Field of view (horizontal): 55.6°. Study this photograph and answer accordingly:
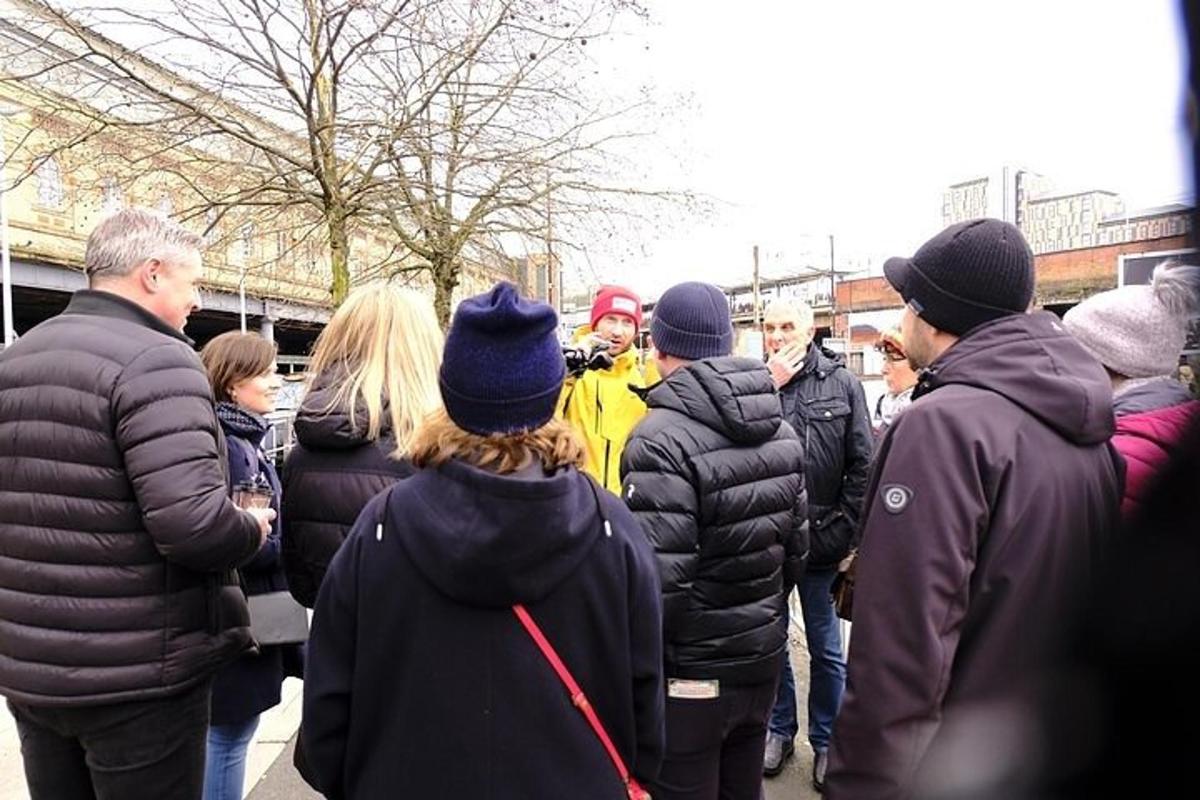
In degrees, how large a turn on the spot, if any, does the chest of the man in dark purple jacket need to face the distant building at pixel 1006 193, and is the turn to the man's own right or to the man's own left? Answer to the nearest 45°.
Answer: approximately 45° to the man's own right

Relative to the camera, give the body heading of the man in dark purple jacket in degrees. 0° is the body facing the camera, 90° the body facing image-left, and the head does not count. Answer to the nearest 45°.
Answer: approximately 135°

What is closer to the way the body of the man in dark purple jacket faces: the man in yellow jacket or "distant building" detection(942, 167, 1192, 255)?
the man in yellow jacket

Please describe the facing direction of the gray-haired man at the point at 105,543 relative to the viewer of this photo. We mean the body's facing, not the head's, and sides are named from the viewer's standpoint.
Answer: facing away from the viewer and to the right of the viewer

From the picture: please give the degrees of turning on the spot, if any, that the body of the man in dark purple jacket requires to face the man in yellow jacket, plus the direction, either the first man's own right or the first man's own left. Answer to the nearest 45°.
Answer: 0° — they already face them

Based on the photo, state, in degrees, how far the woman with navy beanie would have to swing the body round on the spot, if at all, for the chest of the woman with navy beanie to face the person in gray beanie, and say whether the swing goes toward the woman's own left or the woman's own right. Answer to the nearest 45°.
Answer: approximately 90° to the woman's own right

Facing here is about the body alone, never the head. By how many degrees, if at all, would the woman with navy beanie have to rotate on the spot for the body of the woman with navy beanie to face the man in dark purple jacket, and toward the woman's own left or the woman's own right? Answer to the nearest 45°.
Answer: approximately 90° to the woman's own right

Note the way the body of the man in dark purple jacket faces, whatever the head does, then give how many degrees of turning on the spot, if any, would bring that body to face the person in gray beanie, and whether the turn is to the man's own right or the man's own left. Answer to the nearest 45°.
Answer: approximately 90° to the man's own right

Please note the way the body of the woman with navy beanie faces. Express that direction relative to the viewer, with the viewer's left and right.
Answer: facing away from the viewer

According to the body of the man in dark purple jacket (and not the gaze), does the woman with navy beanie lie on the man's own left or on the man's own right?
on the man's own left
